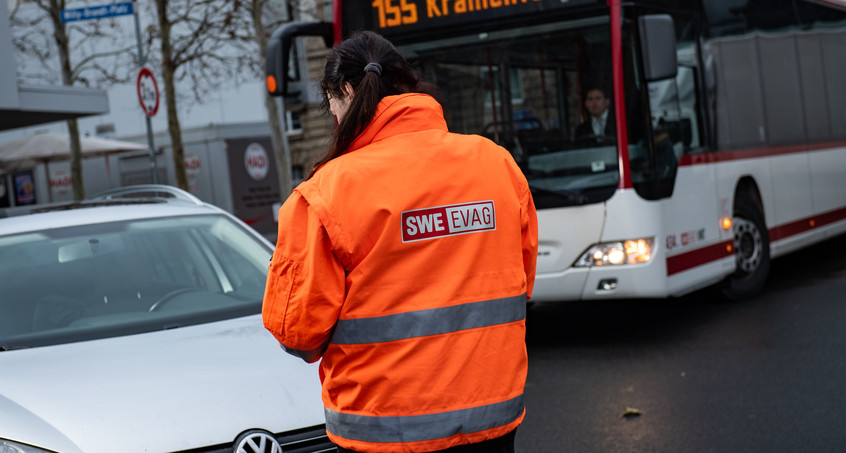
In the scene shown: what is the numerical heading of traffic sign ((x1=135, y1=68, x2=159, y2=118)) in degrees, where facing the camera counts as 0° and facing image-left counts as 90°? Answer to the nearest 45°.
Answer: approximately 315°

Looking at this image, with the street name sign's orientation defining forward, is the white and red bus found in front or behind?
in front

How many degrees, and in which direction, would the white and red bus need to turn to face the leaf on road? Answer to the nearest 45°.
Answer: approximately 45° to its left

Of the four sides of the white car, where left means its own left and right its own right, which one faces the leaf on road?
left

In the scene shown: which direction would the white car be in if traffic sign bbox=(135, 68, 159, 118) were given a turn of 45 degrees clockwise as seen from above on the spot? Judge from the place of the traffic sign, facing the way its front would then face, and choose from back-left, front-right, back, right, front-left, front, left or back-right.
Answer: front

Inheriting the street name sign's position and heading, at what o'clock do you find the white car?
The white car is roughly at 12 o'clock from the street name sign.

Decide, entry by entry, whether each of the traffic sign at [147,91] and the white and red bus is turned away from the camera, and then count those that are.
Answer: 0

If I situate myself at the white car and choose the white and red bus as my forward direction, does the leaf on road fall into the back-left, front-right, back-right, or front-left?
front-right

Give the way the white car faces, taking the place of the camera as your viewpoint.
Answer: facing the viewer and to the right of the viewer

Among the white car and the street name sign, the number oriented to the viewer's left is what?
0

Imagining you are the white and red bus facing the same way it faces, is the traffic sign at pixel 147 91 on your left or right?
on your right

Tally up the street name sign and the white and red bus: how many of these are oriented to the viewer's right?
0

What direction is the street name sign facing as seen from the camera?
toward the camera

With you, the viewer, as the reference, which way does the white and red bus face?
facing the viewer and to the left of the viewer
